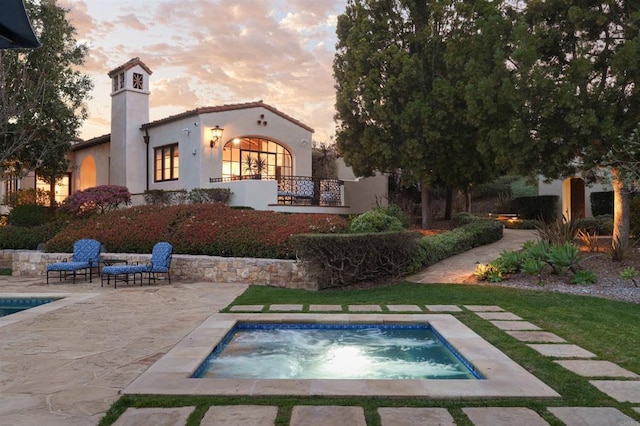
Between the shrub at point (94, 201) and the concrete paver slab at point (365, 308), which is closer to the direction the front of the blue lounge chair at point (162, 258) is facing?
the shrub

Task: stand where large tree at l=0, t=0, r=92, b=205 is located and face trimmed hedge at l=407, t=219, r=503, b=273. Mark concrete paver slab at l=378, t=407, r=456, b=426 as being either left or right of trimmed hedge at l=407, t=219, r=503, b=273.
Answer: right

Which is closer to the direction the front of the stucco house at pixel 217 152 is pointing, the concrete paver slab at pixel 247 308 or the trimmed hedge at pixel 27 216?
the concrete paver slab

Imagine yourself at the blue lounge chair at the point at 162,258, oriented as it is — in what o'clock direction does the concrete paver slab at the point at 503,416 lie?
The concrete paver slab is roughly at 10 o'clock from the blue lounge chair.

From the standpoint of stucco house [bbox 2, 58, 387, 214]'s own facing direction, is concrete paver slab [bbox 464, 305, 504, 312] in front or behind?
in front

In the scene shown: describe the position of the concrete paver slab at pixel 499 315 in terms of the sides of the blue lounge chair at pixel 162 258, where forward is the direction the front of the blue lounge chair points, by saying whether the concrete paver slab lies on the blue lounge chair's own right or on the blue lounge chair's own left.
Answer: on the blue lounge chair's own left

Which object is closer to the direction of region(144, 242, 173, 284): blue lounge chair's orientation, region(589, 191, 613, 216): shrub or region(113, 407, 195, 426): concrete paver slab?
the concrete paver slab

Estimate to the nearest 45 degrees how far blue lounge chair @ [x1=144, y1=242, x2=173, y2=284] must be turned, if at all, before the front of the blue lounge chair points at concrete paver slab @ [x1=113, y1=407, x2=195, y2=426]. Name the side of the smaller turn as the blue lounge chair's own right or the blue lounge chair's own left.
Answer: approximately 45° to the blue lounge chair's own left

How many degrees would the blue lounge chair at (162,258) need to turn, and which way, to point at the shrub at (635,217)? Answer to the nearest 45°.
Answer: approximately 135° to its left

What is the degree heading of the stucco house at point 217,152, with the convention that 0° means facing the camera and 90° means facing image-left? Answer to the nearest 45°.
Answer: approximately 315°

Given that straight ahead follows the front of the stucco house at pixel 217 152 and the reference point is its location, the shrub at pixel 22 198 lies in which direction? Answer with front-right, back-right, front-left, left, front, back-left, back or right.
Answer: back-right

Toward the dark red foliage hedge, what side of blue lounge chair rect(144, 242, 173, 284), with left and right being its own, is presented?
back

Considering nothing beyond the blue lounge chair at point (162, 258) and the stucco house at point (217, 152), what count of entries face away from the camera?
0

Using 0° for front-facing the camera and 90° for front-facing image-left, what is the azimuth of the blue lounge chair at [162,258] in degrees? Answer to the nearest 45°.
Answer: approximately 45°

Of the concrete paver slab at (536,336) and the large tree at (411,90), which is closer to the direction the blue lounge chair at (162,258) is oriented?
the concrete paver slab

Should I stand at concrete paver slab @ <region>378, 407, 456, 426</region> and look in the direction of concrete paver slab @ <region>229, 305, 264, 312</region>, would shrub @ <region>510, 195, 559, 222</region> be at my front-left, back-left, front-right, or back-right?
front-right

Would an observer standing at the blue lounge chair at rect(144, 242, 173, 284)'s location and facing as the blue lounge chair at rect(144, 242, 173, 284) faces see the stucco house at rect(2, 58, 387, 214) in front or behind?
behind
